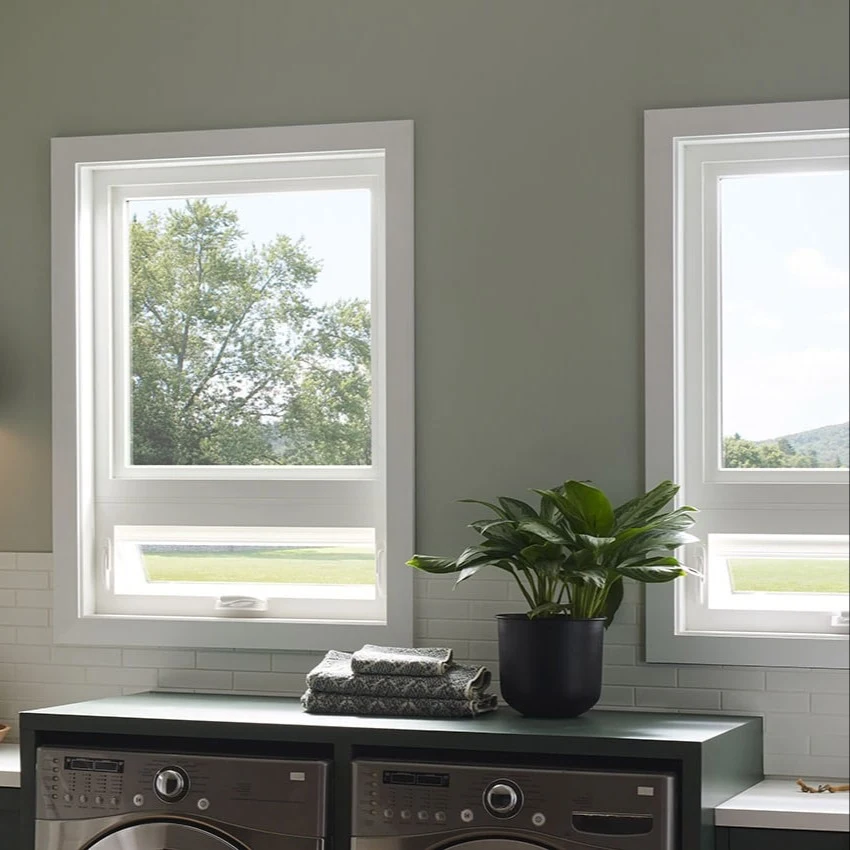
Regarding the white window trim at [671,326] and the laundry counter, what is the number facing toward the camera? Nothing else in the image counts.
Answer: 2

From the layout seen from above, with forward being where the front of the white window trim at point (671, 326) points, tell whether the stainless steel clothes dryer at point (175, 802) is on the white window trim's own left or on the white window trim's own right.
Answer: on the white window trim's own right

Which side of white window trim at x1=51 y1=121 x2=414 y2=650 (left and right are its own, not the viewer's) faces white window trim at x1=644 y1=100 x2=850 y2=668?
left

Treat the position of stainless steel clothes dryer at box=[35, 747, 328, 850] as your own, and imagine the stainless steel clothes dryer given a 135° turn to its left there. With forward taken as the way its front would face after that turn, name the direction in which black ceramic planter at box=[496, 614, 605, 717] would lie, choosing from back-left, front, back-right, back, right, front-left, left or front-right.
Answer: front-right

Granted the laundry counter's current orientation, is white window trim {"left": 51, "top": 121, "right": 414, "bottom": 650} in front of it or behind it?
behind

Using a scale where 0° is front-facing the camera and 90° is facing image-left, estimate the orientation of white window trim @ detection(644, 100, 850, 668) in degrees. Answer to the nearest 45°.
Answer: approximately 0°

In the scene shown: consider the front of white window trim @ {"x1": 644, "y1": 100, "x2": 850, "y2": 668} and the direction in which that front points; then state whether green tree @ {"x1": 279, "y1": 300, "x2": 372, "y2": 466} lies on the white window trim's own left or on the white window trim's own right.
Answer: on the white window trim's own right

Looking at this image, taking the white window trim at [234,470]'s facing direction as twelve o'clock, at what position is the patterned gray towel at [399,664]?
The patterned gray towel is roughly at 11 o'clock from the white window trim.
